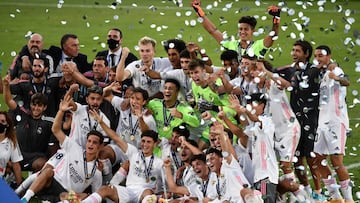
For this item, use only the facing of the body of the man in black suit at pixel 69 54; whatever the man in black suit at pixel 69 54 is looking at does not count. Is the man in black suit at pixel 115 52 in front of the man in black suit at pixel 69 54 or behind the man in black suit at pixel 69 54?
in front

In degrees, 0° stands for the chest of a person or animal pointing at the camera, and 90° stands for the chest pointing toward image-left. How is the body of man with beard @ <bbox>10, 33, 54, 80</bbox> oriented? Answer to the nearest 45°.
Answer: approximately 0°

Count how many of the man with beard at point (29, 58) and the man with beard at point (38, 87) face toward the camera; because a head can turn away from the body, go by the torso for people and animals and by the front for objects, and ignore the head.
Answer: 2

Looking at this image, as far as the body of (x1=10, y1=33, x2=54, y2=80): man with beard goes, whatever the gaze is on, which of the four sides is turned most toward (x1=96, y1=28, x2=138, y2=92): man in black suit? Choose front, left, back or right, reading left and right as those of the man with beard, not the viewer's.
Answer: left

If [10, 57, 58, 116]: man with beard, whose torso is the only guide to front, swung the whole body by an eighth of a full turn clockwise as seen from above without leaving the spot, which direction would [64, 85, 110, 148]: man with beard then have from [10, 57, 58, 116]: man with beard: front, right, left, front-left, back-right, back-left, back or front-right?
left

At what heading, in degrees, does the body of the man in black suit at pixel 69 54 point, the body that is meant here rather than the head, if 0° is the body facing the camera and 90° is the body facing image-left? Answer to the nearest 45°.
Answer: approximately 315°

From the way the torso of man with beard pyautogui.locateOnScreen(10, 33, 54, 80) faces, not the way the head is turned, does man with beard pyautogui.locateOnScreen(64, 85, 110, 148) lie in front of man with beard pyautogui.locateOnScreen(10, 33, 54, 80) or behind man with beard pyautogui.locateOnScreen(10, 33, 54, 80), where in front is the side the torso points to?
in front

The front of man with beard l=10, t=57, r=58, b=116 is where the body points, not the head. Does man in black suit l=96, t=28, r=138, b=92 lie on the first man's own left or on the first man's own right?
on the first man's own left
